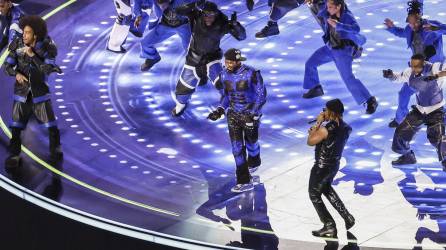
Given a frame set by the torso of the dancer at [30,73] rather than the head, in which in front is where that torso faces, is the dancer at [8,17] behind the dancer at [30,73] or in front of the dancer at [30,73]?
behind

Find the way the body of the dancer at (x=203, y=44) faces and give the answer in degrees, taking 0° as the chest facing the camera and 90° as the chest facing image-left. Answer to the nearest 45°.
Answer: approximately 0°

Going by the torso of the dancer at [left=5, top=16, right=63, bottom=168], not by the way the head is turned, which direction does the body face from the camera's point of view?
toward the camera

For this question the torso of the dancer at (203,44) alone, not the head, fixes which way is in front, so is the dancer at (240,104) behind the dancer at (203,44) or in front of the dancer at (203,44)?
in front

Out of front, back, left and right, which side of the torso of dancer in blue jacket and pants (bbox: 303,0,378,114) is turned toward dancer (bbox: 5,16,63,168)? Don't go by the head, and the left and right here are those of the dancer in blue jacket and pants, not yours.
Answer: front

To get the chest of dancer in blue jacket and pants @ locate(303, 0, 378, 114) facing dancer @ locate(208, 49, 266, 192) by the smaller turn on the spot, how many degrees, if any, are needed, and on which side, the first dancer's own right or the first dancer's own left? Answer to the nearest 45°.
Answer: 0° — they already face them

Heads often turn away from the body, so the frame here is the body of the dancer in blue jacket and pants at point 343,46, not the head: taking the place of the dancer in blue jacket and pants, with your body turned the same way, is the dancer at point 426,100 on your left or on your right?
on your left

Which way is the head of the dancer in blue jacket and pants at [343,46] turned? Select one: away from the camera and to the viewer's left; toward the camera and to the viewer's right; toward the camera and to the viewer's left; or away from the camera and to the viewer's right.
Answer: toward the camera and to the viewer's left

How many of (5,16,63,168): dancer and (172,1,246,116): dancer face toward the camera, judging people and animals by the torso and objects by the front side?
2

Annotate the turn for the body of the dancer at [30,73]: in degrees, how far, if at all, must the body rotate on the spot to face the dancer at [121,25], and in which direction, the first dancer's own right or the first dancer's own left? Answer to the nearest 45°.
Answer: approximately 135° to the first dancer's own left

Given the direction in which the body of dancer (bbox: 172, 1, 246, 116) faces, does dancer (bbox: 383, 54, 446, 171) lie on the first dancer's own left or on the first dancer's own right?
on the first dancer's own left

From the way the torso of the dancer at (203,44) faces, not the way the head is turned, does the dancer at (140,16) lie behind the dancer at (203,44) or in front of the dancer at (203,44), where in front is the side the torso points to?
behind
